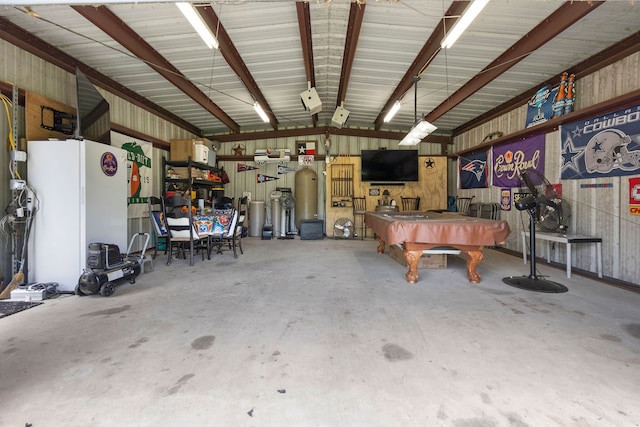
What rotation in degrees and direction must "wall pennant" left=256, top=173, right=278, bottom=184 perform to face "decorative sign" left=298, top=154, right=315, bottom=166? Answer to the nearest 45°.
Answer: approximately 90° to its left

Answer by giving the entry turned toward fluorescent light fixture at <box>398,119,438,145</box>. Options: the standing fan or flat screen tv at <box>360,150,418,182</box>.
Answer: the flat screen tv

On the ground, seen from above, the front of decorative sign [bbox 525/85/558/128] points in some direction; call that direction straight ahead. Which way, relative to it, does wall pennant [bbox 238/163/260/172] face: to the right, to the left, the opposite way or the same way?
to the left

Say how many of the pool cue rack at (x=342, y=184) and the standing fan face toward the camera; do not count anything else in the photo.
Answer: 1

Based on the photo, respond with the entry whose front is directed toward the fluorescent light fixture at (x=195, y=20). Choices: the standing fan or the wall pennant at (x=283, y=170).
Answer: the wall pennant

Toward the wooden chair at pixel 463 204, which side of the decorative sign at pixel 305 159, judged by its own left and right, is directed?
left

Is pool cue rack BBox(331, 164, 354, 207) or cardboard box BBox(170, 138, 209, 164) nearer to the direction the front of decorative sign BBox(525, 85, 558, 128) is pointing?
the cardboard box
